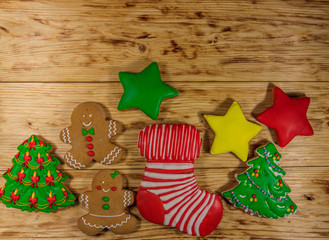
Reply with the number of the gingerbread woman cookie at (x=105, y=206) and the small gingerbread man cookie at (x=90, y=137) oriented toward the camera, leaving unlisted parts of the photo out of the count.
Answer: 2

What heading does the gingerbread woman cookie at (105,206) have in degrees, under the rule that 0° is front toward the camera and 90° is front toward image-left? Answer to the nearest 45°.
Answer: approximately 0°
